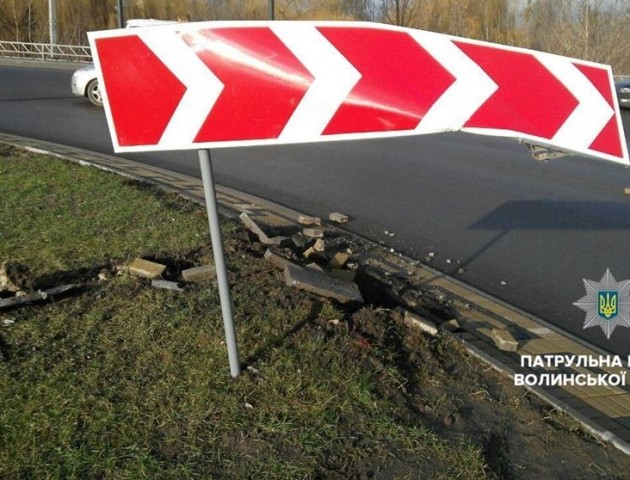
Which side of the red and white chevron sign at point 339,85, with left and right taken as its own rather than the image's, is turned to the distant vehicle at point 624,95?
back

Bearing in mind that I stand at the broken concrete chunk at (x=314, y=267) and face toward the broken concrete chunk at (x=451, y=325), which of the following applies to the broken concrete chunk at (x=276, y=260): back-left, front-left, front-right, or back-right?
back-right

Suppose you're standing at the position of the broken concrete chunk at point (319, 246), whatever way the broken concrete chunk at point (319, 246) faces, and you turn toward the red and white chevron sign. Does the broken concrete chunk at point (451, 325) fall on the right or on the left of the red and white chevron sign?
left

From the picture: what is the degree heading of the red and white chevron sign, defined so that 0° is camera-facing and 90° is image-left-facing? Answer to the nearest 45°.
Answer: approximately 0°

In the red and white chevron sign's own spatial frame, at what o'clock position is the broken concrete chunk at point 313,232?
The broken concrete chunk is roughly at 6 o'clock from the red and white chevron sign.

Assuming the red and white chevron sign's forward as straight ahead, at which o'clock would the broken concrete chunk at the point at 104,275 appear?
The broken concrete chunk is roughly at 4 o'clock from the red and white chevron sign.

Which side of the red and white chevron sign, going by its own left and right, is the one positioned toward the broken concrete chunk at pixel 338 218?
back

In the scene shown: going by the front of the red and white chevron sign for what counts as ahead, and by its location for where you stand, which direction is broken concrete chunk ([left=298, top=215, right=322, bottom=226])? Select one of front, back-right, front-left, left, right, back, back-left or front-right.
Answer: back

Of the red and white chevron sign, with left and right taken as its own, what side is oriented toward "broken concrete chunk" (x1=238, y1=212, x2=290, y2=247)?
back
